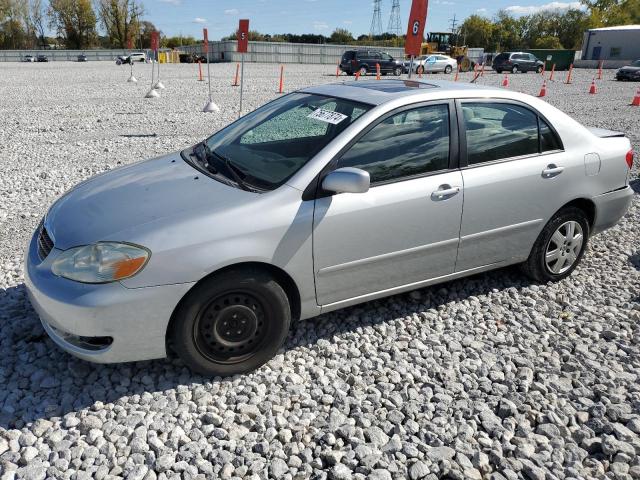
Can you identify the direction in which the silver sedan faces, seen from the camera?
facing the viewer and to the left of the viewer

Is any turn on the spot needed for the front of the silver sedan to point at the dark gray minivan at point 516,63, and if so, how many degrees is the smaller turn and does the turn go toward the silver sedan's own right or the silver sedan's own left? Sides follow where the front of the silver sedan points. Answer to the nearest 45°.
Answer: approximately 135° to the silver sedan's own right

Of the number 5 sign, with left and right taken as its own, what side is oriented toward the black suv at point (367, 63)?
back

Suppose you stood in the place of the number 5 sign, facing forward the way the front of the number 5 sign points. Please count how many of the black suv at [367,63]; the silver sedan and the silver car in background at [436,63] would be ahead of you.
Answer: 1

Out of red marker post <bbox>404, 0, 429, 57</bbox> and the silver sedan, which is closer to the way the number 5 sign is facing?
the silver sedan

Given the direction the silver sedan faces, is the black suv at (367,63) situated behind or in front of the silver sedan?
behind

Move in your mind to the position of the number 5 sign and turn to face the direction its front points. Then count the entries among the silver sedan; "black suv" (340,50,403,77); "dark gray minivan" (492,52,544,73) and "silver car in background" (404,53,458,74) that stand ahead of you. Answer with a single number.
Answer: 1

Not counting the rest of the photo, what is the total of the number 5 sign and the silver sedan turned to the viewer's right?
0

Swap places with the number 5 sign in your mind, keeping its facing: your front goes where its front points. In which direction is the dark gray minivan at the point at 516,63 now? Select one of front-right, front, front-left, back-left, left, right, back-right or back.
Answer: back-left

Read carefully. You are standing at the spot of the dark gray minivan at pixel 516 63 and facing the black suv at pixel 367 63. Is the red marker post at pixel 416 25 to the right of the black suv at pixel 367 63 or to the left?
left

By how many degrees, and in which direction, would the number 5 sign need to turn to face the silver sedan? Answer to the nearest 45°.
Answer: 0° — it already faces it

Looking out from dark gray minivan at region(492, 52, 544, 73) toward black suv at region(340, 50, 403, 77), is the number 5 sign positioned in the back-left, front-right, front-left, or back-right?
front-left

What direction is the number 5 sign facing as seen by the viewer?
toward the camera

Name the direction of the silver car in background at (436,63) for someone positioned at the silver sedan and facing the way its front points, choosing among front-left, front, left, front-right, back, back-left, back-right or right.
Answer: back-right
